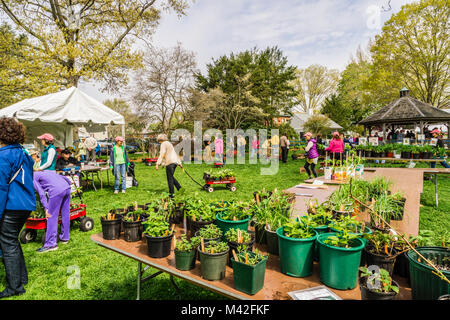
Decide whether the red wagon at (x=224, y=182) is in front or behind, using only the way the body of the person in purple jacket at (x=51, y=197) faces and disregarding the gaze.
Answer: behind

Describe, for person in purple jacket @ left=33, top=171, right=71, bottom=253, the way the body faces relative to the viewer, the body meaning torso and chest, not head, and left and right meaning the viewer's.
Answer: facing to the left of the viewer

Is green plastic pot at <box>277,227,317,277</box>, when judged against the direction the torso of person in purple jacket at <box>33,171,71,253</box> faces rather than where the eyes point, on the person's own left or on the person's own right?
on the person's own left

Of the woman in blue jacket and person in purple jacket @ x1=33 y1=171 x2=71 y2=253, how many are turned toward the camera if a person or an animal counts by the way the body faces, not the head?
0

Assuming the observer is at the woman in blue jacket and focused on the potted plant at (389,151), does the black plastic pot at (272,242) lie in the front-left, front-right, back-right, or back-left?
front-right

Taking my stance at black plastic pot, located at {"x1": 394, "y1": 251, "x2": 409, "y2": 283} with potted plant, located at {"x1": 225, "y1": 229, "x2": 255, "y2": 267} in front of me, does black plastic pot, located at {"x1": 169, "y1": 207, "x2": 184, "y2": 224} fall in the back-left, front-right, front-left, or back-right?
front-right

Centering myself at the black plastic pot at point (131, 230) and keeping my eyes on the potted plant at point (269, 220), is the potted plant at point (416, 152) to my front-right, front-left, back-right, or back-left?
front-left

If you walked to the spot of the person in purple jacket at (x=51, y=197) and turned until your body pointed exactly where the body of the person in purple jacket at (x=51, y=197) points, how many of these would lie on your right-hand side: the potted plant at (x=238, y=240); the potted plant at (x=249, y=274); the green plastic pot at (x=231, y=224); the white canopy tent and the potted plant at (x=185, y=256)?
1

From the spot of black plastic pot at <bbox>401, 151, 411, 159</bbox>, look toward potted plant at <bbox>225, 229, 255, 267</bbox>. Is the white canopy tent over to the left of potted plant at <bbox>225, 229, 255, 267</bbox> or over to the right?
right

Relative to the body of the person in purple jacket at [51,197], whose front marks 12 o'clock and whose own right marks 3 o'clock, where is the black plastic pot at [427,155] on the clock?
The black plastic pot is roughly at 6 o'clock from the person in purple jacket.
